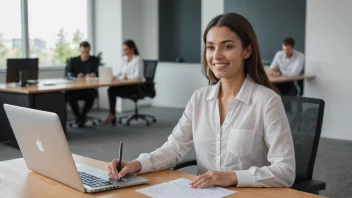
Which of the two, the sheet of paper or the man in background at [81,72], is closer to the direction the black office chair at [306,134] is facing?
the sheet of paper

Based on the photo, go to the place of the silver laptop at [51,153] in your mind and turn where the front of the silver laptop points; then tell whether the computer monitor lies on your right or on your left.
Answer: on your left

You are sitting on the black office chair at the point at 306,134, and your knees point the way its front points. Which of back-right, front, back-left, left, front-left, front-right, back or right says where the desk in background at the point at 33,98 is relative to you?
right

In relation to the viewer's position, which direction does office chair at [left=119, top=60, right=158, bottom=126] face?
facing to the left of the viewer

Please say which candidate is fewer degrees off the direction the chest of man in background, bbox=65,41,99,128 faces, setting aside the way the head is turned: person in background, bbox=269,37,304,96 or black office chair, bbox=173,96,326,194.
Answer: the black office chair

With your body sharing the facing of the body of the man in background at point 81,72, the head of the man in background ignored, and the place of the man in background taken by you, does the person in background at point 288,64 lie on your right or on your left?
on your left

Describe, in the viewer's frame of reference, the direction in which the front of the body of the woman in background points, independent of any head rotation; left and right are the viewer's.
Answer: facing to the left of the viewer

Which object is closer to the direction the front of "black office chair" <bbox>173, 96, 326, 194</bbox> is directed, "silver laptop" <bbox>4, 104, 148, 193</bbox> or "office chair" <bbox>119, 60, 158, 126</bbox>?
the silver laptop

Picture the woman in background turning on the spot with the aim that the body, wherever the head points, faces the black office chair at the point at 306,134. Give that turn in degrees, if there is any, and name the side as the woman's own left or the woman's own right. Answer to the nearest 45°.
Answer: approximately 90° to the woman's own left

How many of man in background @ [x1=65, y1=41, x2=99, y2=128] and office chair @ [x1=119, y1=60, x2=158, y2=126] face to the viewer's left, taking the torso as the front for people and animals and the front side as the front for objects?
1

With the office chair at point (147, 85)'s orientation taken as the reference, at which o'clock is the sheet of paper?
The sheet of paper is roughly at 9 o'clock from the office chair.

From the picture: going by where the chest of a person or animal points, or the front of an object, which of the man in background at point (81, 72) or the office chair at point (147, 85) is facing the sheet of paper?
the man in background

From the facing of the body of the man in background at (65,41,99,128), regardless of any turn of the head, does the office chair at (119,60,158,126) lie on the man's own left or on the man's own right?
on the man's own left
